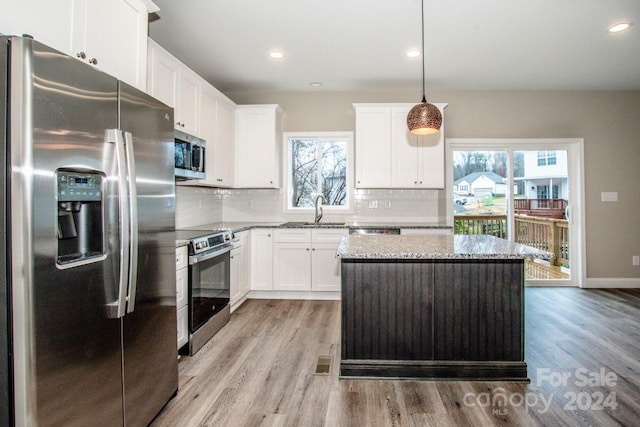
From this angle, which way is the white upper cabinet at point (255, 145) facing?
toward the camera

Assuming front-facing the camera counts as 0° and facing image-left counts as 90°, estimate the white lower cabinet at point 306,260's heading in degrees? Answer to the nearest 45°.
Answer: approximately 0°

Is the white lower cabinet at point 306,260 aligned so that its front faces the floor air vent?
yes

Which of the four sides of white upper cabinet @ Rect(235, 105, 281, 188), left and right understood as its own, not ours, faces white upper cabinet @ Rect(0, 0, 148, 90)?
front

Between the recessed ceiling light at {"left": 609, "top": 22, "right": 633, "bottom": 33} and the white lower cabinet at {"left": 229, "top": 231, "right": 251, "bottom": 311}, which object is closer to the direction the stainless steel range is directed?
the recessed ceiling light

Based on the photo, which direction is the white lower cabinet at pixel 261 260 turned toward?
toward the camera

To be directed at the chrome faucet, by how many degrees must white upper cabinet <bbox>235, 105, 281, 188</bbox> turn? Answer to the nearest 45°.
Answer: approximately 90° to its left

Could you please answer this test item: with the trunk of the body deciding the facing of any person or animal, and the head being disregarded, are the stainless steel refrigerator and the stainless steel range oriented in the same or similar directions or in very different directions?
same or similar directions

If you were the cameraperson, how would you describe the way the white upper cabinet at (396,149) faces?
facing the viewer

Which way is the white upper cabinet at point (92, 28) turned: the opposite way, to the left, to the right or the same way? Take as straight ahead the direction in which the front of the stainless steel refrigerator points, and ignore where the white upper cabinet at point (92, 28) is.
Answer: the same way

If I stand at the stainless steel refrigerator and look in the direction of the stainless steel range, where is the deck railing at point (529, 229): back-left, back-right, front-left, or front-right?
front-right

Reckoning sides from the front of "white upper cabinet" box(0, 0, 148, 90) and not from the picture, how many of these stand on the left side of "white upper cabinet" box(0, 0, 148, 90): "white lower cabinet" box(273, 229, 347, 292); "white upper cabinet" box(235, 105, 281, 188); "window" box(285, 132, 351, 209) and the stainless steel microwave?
4

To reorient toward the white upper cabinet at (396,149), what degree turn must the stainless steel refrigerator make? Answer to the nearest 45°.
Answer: approximately 90° to its left

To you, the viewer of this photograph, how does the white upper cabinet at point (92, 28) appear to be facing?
facing the viewer and to the right of the viewer

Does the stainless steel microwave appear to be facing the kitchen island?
yes

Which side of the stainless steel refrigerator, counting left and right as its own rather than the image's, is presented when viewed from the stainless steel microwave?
left

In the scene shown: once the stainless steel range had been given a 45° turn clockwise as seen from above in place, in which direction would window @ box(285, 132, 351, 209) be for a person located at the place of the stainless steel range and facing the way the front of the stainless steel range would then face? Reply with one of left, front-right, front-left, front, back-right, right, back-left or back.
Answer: back-left
